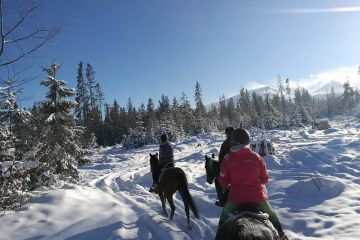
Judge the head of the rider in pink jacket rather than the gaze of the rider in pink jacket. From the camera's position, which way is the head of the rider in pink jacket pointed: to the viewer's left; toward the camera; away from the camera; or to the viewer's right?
away from the camera

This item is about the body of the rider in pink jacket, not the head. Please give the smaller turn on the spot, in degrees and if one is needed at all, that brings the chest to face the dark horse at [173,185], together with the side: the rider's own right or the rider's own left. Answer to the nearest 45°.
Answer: approximately 45° to the rider's own left

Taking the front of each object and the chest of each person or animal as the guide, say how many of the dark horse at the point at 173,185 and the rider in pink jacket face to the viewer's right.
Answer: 0

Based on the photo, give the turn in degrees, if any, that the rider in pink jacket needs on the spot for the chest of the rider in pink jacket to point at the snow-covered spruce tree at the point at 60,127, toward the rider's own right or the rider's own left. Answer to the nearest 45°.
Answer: approximately 45° to the rider's own left

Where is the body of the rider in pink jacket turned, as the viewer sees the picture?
away from the camera

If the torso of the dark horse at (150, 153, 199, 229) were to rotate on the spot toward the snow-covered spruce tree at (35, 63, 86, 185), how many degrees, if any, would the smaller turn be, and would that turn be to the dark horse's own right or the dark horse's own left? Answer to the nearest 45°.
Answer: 0° — it already faces it

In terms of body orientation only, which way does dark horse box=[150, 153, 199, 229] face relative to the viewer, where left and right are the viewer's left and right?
facing away from the viewer and to the left of the viewer
